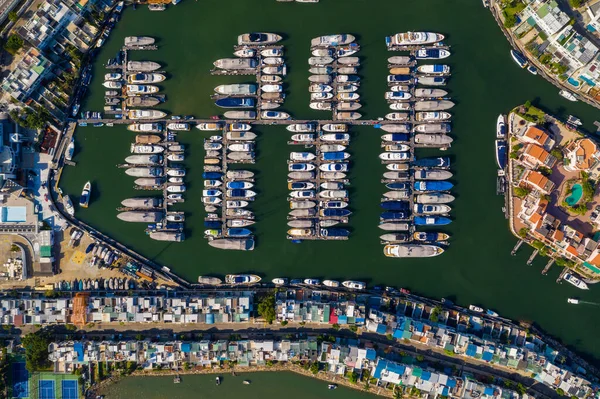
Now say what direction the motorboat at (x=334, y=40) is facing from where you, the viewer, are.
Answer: facing to the right of the viewer

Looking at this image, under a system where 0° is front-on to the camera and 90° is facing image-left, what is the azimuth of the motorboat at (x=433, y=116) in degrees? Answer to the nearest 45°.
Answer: approximately 270°

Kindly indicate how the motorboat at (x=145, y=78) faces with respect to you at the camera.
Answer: facing to the right of the viewer

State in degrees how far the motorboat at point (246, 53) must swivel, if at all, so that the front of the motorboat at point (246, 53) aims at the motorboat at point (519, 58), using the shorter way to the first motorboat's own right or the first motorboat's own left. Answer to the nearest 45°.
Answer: approximately 180°

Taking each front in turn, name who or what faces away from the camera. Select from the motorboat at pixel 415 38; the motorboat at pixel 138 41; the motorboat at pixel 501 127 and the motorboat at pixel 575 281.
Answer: the motorboat at pixel 501 127

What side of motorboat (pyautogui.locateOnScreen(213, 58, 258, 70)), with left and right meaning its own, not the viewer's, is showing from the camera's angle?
left

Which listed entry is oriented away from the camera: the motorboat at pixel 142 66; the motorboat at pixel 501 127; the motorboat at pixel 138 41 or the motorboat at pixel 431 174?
the motorboat at pixel 501 127

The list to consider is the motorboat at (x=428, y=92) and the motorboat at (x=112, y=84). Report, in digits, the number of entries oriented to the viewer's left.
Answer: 1

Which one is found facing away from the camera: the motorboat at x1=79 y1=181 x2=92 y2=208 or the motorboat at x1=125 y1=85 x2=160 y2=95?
the motorboat at x1=79 y1=181 x2=92 y2=208

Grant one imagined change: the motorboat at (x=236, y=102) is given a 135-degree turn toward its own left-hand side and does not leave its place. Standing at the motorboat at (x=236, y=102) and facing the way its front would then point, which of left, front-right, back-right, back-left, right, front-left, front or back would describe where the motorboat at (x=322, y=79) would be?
front-left

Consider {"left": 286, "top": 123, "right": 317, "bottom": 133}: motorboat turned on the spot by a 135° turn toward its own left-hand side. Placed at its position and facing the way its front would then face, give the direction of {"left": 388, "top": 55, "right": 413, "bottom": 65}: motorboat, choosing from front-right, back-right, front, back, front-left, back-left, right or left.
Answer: front-left
